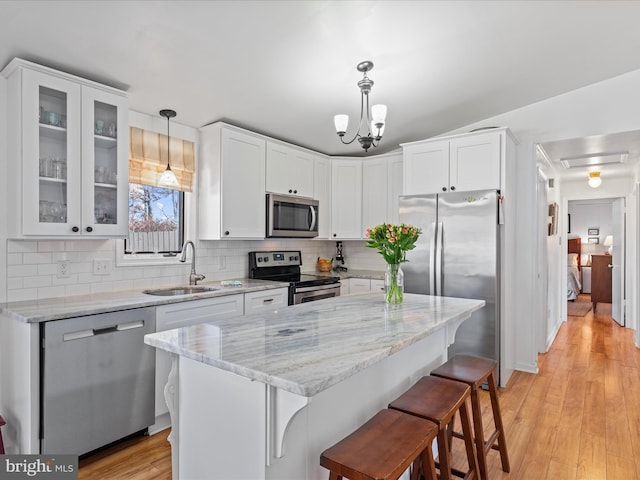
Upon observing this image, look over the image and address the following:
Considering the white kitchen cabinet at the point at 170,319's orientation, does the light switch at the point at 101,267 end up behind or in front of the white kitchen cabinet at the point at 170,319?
behind

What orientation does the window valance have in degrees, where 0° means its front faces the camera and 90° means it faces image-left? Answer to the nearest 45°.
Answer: approximately 315°

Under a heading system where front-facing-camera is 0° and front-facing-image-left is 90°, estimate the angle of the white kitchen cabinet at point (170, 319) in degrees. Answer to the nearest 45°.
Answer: approximately 315°

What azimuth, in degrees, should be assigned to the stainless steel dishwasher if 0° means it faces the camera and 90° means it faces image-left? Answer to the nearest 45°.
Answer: approximately 315°

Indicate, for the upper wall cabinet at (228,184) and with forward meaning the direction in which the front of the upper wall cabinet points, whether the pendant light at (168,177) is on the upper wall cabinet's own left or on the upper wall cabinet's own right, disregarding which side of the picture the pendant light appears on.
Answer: on the upper wall cabinet's own right

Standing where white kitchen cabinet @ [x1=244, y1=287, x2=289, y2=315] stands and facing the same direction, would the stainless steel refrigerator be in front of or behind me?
in front

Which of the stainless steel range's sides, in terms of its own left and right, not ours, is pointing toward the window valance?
right

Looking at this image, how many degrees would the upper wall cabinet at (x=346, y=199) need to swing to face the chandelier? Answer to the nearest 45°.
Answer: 0° — it already faces it

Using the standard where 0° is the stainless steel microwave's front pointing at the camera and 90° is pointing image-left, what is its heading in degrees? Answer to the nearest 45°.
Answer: approximately 315°

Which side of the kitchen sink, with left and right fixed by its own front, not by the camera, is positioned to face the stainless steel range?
left
